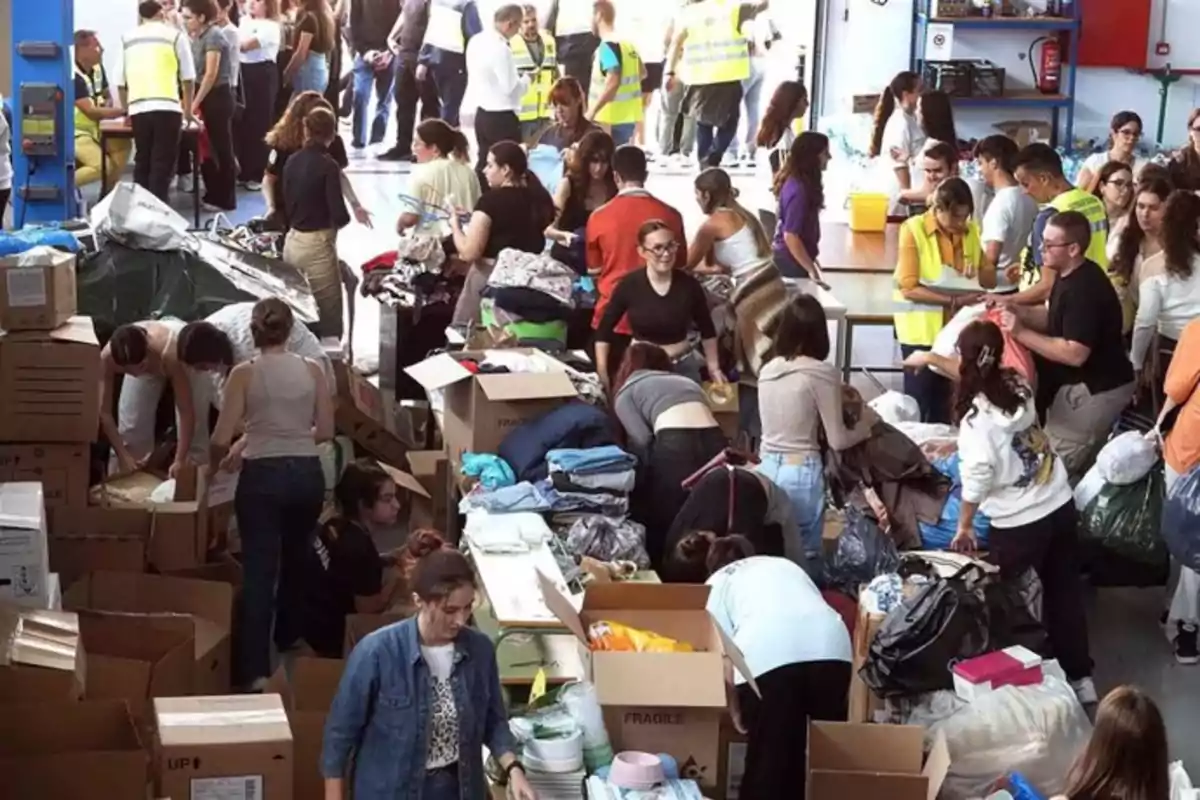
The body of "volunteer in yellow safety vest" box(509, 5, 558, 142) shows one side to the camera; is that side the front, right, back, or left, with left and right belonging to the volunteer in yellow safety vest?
front

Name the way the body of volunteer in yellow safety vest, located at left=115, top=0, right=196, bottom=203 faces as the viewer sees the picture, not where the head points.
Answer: away from the camera

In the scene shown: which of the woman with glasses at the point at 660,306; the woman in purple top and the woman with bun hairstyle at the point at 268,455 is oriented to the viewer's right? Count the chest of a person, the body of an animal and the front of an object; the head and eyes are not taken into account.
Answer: the woman in purple top

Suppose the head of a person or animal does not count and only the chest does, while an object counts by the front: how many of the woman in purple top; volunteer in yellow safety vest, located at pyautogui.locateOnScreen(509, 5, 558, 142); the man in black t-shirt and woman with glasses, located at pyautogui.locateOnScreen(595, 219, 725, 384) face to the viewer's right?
1

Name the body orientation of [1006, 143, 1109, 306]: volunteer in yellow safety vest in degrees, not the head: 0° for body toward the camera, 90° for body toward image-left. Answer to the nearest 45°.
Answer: approximately 90°

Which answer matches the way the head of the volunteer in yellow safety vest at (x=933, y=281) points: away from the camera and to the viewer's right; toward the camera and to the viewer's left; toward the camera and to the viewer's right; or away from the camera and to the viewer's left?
toward the camera and to the viewer's right

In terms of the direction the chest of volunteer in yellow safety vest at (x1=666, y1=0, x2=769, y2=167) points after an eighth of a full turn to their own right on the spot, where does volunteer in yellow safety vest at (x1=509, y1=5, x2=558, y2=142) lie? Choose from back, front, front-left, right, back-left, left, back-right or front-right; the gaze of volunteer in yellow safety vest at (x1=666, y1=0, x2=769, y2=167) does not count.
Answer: back

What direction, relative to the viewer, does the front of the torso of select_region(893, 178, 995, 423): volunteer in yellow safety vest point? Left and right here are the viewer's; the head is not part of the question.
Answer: facing the viewer and to the right of the viewer

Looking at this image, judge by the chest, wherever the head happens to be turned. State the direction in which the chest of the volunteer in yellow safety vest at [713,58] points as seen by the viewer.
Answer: away from the camera

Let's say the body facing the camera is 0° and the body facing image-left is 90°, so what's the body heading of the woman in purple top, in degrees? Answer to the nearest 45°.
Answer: approximately 270°

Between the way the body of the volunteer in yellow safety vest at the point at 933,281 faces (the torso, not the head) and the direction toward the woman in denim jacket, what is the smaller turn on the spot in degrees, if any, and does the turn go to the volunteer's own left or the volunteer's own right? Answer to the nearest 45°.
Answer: approximately 45° to the volunteer's own right

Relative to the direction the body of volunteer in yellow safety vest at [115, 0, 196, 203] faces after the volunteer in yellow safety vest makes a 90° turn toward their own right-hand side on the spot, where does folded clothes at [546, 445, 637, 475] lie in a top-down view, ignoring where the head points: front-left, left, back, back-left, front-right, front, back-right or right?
right

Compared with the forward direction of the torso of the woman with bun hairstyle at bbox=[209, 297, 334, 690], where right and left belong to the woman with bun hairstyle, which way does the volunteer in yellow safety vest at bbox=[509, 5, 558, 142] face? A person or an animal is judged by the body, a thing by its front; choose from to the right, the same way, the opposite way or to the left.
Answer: the opposite way

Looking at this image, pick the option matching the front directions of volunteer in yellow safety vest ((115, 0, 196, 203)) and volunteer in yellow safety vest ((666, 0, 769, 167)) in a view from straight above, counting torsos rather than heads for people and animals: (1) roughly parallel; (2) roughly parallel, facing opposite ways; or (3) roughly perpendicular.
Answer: roughly parallel

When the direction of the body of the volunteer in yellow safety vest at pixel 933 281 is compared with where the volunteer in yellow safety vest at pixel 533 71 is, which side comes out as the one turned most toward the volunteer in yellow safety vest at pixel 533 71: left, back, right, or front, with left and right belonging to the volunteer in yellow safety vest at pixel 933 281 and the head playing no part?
back

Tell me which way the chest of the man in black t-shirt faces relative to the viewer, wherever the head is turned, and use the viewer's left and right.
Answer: facing to the left of the viewer
